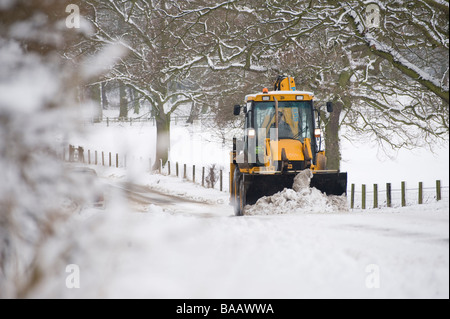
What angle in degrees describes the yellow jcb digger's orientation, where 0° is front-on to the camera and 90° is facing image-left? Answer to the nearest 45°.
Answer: approximately 0°

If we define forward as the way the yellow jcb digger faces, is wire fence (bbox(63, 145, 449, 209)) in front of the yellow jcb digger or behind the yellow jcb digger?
behind

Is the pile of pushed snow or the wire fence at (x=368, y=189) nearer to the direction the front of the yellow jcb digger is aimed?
the pile of pushed snow

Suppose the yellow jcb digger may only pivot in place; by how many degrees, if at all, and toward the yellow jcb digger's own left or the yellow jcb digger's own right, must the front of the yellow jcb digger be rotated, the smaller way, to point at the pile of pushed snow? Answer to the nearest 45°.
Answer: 0° — it already faces it
